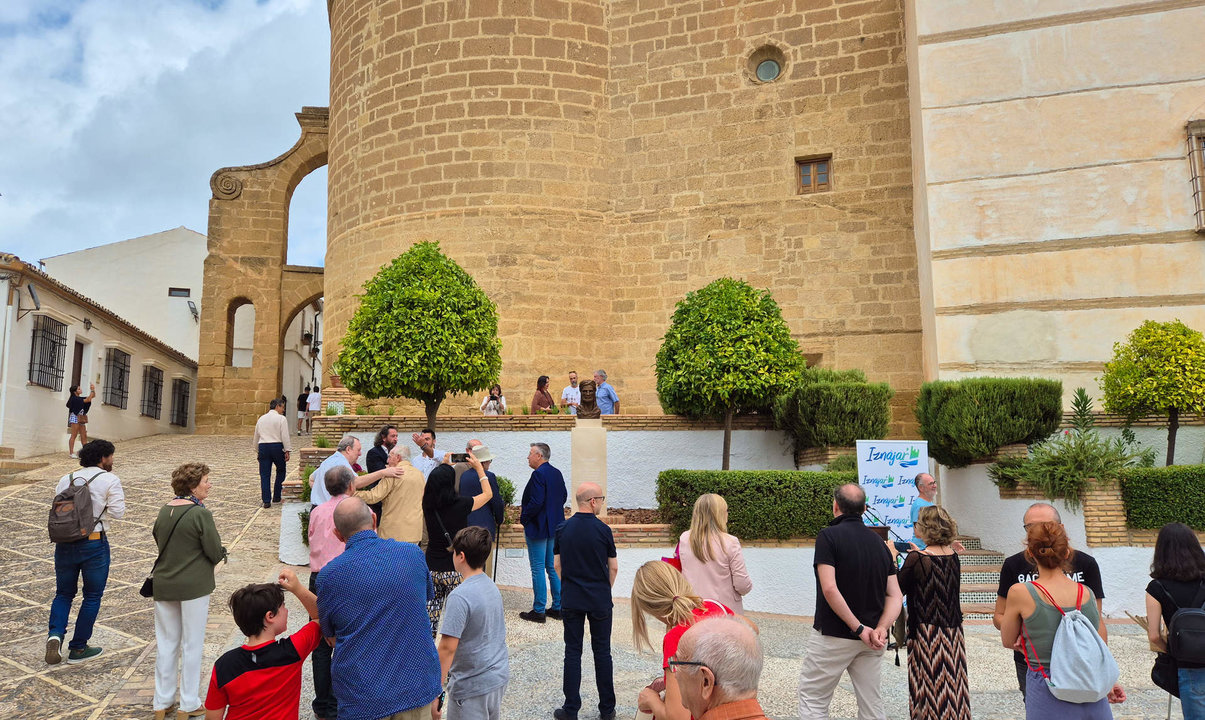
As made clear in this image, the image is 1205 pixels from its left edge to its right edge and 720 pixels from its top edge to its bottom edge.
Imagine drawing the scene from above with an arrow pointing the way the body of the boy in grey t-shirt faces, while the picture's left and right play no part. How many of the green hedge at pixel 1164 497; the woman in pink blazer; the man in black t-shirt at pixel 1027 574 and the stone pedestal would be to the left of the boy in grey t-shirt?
0

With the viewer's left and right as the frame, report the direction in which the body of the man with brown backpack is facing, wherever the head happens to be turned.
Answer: facing away from the viewer and to the right of the viewer

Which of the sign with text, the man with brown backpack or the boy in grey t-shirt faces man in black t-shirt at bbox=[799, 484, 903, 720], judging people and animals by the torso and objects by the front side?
the sign with text

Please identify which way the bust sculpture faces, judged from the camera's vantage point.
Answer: facing the viewer

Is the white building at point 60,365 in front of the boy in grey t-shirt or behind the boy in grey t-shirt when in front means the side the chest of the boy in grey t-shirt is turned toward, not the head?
in front

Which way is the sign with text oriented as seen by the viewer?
toward the camera

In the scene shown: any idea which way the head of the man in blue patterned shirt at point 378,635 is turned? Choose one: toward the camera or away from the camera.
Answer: away from the camera

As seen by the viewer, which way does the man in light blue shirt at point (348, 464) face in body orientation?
to the viewer's right

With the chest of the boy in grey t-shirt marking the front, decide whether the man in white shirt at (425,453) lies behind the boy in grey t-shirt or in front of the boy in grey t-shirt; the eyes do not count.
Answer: in front

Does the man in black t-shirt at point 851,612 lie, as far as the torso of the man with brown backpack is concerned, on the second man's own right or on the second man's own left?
on the second man's own right

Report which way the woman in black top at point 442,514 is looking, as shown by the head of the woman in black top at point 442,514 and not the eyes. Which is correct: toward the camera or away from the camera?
away from the camera

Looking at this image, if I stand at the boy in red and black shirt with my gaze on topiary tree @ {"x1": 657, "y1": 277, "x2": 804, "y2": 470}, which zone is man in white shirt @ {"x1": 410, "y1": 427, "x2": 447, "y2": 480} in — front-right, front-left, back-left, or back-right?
front-left

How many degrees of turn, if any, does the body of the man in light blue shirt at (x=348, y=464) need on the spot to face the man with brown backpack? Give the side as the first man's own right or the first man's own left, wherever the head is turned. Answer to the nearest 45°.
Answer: approximately 180°

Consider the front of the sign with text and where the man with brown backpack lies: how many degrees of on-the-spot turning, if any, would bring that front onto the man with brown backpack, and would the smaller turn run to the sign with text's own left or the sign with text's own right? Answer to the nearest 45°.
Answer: approximately 45° to the sign with text's own right

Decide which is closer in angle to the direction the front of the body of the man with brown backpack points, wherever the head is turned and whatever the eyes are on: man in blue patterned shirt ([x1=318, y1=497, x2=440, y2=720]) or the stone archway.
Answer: the stone archway
